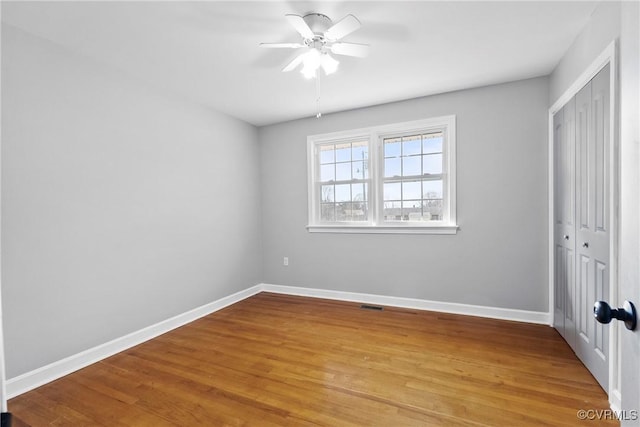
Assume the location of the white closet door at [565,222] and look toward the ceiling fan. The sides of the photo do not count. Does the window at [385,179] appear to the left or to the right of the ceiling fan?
right

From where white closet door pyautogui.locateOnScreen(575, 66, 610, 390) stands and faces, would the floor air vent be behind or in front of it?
in front

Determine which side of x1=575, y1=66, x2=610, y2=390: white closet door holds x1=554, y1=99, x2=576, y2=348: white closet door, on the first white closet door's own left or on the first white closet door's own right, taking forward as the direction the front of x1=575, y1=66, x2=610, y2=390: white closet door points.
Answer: on the first white closet door's own right

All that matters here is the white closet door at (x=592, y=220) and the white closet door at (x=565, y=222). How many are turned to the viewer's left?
2

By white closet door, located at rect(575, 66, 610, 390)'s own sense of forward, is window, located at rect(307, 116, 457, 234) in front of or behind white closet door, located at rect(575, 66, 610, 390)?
in front

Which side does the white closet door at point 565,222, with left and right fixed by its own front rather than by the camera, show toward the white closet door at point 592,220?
left

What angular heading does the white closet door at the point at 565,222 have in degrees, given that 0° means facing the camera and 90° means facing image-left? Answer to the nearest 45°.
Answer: approximately 90°

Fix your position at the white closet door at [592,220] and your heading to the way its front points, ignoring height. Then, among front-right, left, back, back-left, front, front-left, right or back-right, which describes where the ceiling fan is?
front-left

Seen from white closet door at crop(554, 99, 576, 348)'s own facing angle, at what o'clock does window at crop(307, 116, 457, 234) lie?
The window is roughly at 12 o'clock from the white closet door.

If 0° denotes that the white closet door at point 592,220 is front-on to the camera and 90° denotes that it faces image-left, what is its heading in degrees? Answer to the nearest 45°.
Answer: approximately 90°

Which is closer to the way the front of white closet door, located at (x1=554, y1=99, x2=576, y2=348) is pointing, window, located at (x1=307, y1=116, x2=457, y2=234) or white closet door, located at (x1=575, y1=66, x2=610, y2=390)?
the window
